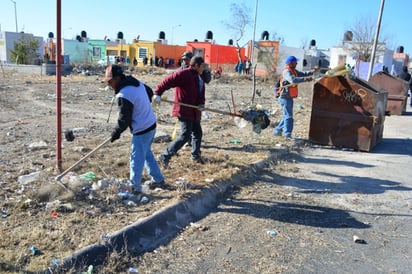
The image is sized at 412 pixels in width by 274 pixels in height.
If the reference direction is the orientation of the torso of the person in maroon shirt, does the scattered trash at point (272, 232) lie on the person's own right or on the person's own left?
on the person's own right

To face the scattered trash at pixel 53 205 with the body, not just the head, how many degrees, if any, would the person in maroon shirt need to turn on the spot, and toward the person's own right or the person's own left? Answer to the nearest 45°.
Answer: approximately 135° to the person's own right

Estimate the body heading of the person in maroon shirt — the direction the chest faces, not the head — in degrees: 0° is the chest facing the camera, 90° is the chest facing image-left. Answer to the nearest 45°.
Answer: approximately 270°

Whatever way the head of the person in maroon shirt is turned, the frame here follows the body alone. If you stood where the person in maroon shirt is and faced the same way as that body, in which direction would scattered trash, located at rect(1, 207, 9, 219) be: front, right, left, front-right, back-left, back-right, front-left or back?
back-right
